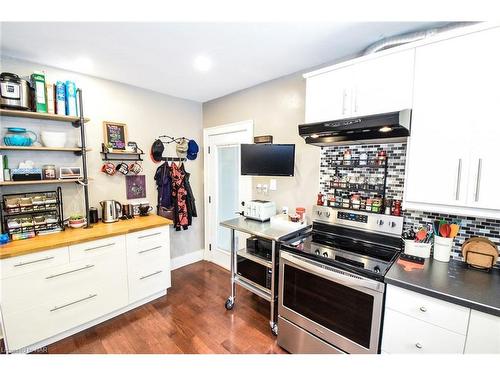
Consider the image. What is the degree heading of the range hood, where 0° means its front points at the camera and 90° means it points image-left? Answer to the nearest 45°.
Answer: approximately 45°

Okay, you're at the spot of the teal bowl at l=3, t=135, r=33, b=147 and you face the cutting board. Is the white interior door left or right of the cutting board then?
left

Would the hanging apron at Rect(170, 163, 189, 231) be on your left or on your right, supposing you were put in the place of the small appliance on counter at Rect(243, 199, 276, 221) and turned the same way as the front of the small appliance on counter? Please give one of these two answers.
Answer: on your right

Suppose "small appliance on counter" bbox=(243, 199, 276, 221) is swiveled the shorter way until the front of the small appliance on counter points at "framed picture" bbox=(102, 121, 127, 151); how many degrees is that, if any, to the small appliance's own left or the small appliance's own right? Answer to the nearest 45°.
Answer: approximately 45° to the small appliance's own right

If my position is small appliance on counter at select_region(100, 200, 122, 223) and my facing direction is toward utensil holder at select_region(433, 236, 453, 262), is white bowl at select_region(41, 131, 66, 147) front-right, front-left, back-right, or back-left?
back-right

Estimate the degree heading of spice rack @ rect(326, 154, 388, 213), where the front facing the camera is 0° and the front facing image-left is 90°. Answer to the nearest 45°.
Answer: approximately 45°

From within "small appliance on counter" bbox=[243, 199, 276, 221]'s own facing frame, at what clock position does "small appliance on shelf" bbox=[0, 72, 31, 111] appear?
"small appliance on shelf" bbox=[0, 72, 31, 111] is roughly at 1 o'clock from "small appliance on counter" bbox=[243, 199, 276, 221].

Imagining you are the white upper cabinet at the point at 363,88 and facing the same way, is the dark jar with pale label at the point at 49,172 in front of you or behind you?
in front

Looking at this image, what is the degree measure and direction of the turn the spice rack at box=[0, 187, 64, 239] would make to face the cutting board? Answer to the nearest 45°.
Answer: approximately 45° to its left

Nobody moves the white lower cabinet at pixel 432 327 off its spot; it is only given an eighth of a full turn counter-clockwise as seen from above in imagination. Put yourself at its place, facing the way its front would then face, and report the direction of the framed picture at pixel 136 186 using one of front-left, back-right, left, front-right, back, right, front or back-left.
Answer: right

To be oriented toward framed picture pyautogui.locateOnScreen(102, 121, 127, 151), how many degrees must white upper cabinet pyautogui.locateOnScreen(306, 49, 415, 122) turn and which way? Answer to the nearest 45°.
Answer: approximately 45° to its right
